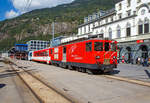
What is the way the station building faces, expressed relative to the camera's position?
facing the viewer and to the left of the viewer
